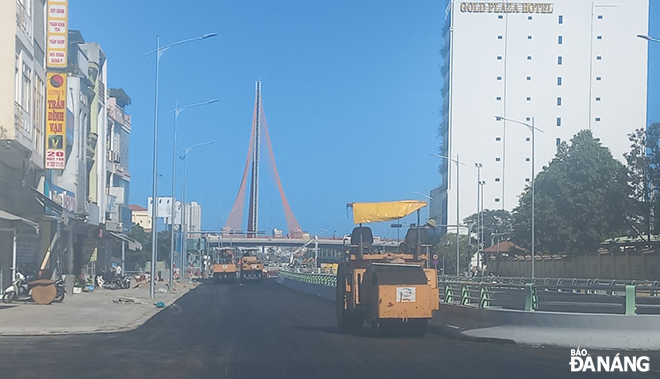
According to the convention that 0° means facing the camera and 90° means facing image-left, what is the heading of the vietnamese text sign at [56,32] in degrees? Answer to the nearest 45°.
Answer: approximately 0°

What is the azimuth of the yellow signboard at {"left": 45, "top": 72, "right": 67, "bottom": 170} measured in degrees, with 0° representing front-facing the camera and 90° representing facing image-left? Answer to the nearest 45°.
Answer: approximately 0°

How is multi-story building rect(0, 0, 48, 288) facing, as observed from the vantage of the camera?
facing to the right of the viewer

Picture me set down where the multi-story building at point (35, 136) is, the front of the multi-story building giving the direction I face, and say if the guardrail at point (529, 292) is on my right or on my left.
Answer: on my right

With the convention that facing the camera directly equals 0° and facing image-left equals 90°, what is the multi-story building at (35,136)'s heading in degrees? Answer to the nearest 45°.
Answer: approximately 270°

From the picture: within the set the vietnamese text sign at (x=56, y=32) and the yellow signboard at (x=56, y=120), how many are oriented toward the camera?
2

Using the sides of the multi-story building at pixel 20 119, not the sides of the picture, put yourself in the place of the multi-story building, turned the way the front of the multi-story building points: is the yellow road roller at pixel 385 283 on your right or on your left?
on your right
